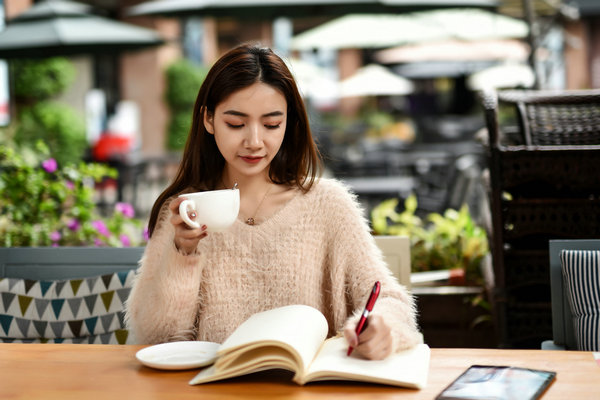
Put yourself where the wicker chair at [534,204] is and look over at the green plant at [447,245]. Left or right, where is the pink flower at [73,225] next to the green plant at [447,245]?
left

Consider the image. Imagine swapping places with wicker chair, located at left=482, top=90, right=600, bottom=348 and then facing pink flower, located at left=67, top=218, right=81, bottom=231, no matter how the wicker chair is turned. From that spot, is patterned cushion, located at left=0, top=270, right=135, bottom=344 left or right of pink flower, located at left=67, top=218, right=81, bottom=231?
left

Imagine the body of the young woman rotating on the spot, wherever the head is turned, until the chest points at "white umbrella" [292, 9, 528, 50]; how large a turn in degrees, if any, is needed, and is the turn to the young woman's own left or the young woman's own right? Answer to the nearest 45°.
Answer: approximately 180°

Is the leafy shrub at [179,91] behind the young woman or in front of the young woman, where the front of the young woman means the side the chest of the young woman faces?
behind

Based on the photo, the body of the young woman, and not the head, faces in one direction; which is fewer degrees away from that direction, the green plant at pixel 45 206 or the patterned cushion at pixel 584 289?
the patterned cushion

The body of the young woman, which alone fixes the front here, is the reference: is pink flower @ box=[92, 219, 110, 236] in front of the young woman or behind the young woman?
behind

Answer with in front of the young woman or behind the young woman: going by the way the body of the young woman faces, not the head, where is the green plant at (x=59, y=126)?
behind

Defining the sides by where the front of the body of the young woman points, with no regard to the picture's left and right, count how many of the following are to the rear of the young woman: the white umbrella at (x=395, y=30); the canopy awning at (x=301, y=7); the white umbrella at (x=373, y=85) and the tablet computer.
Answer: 3

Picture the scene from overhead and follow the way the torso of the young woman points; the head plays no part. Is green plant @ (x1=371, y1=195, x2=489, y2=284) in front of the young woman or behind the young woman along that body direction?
behind

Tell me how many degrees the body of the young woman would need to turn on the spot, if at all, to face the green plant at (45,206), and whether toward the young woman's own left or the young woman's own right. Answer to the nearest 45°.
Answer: approximately 135° to the young woman's own right

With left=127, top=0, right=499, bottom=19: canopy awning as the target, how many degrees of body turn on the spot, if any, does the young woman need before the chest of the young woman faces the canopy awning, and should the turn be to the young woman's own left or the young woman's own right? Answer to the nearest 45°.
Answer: approximately 180°

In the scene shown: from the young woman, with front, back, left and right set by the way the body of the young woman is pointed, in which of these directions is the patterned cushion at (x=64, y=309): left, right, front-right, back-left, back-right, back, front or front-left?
back-right

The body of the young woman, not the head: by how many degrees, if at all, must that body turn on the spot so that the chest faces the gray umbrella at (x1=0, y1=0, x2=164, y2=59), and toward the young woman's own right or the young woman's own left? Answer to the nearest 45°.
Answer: approximately 180°

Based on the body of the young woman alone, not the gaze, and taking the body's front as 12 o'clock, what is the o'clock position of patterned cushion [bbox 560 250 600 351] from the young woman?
The patterned cushion is roughly at 9 o'clock from the young woman.

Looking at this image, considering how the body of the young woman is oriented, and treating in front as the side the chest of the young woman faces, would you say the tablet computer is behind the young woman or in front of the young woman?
in front

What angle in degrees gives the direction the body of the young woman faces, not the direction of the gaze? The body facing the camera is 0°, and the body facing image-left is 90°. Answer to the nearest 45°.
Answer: approximately 0°

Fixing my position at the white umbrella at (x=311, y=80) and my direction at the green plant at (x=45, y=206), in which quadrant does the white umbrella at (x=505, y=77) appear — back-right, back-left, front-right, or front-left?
back-left
